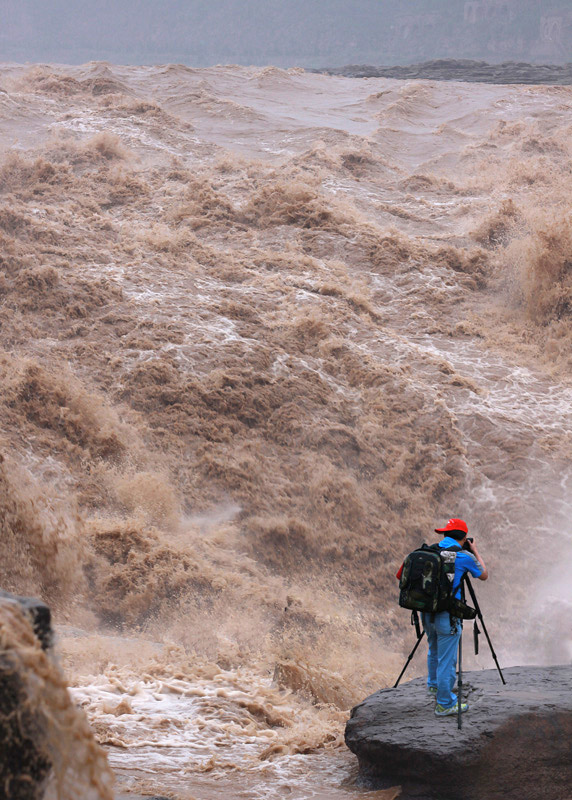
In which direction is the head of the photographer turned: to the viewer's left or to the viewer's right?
to the viewer's right

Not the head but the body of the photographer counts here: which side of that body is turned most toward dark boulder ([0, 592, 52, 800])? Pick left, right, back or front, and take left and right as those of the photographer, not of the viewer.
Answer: back

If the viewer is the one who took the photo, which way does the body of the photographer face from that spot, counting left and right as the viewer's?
facing away from the viewer and to the right of the viewer
